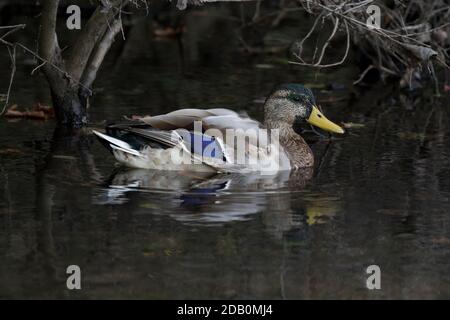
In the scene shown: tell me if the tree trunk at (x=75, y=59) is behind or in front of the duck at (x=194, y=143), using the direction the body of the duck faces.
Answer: behind

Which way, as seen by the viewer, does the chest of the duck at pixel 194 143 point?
to the viewer's right
